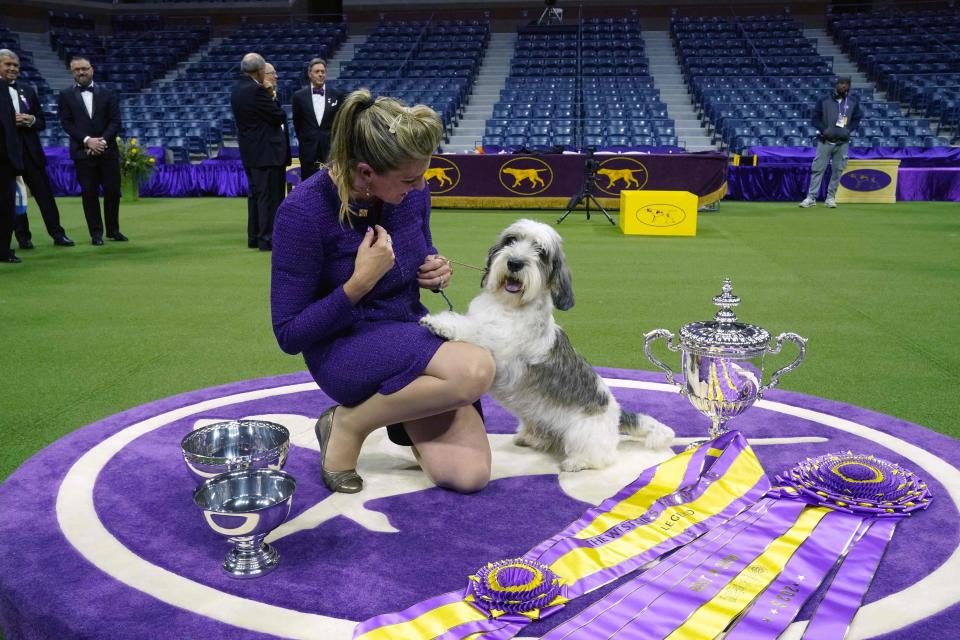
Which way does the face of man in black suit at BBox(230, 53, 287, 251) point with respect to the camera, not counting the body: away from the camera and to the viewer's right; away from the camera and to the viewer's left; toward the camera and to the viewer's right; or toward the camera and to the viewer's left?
away from the camera and to the viewer's right

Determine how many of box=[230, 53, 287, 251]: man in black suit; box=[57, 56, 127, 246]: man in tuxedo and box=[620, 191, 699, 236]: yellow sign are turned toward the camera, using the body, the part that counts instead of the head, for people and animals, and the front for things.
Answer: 2

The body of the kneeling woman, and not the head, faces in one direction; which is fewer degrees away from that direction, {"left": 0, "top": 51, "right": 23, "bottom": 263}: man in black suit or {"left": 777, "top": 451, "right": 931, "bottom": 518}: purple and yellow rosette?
the purple and yellow rosette

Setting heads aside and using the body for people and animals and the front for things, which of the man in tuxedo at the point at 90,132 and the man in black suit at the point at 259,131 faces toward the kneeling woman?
the man in tuxedo

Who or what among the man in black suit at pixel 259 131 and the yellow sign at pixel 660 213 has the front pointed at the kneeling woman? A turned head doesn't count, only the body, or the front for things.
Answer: the yellow sign

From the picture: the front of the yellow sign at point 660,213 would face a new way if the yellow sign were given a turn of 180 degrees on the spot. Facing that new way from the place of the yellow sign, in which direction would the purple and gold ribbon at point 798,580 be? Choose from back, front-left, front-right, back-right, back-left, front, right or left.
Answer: back

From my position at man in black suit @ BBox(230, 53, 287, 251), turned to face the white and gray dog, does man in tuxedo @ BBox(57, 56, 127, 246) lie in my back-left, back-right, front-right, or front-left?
back-right

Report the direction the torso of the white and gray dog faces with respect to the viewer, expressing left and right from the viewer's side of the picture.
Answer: facing the viewer and to the left of the viewer

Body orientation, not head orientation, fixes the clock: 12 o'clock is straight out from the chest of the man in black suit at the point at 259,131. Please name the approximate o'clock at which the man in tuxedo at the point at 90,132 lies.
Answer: The man in tuxedo is roughly at 9 o'clock from the man in black suit.

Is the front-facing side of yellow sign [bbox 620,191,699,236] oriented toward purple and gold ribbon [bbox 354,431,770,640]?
yes

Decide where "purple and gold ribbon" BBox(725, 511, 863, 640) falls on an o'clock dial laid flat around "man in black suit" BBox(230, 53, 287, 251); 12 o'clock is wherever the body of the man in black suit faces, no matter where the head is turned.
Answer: The purple and gold ribbon is roughly at 4 o'clock from the man in black suit.

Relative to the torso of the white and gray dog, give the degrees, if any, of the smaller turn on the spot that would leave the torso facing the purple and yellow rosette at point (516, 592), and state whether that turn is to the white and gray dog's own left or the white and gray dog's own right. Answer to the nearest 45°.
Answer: approximately 45° to the white and gray dog's own left

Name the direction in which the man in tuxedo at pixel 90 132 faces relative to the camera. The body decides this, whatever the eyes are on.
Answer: toward the camera

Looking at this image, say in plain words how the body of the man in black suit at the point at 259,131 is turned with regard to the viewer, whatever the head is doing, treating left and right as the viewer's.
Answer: facing away from the viewer and to the right of the viewer

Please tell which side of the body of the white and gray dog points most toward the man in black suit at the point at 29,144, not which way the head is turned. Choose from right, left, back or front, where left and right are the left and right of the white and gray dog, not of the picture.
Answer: right

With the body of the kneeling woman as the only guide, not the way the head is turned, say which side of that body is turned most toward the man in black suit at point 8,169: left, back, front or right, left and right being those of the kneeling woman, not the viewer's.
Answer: back
